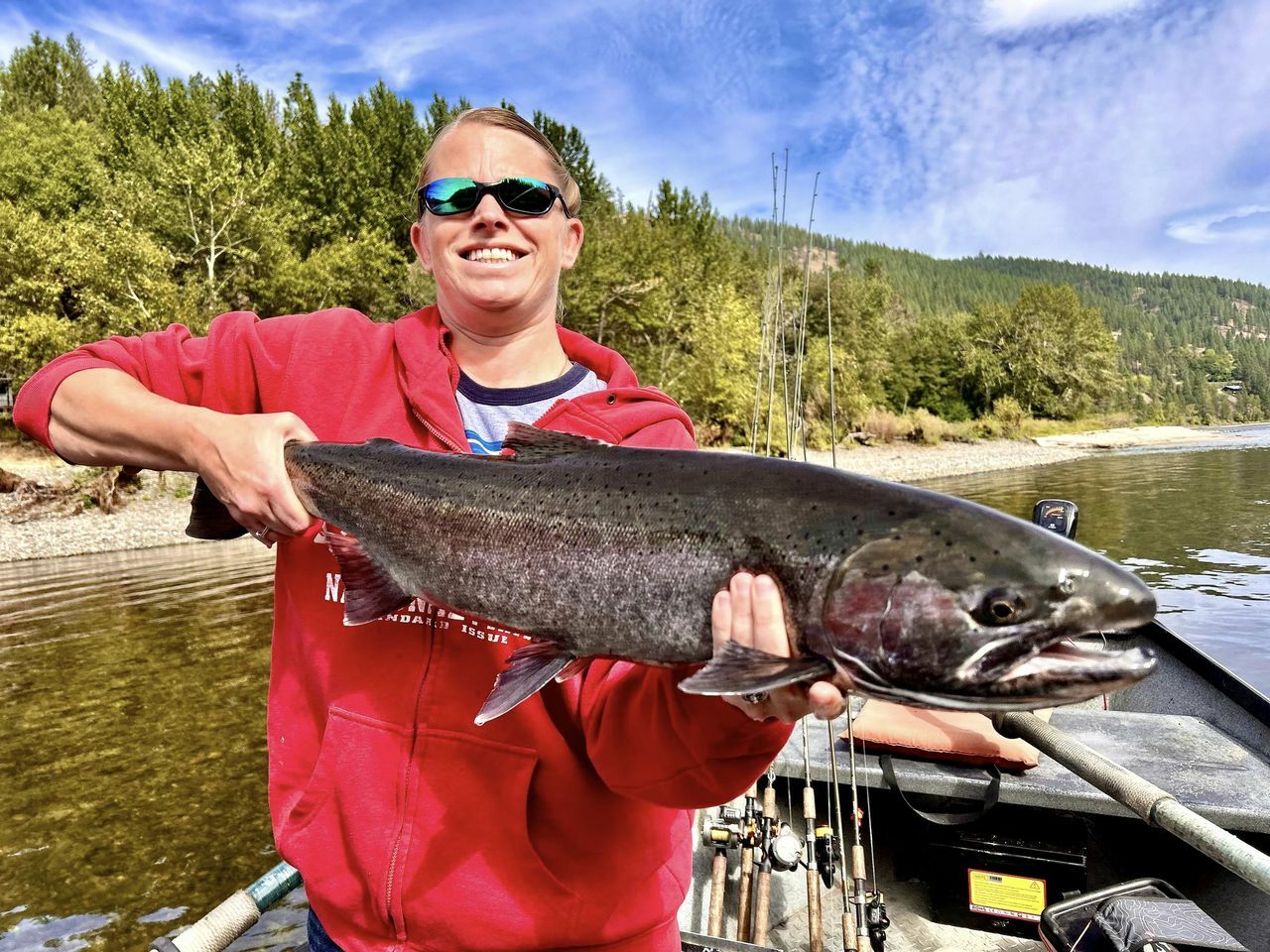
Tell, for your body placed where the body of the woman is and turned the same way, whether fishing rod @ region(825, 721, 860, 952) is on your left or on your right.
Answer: on your left

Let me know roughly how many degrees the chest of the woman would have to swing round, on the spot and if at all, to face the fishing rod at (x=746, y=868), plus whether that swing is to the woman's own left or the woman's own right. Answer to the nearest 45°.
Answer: approximately 135° to the woman's own left

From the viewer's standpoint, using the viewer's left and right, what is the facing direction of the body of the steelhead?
facing to the right of the viewer

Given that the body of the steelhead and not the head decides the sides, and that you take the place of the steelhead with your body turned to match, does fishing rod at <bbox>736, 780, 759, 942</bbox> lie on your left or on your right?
on your left
